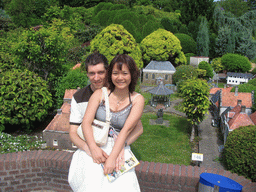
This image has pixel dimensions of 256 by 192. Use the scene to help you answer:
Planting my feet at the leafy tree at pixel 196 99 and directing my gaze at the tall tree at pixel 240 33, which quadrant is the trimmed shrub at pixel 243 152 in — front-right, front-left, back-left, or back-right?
back-right

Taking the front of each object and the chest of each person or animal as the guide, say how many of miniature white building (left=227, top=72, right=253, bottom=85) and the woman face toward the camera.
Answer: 2

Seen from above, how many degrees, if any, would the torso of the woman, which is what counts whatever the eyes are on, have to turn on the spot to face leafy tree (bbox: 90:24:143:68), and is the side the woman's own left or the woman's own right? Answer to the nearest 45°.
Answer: approximately 180°

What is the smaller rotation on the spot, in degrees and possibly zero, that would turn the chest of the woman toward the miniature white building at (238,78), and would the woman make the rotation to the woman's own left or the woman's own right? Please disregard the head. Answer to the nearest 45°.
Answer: approximately 135° to the woman's own left

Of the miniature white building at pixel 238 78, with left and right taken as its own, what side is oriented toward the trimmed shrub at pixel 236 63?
back

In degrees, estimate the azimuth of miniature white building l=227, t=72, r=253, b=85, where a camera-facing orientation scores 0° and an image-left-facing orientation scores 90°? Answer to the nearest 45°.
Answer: approximately 0°

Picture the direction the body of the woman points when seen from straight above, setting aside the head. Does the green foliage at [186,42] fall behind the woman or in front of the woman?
behind

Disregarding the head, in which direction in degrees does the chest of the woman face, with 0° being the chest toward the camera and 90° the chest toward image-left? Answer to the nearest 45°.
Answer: approximately 0°
